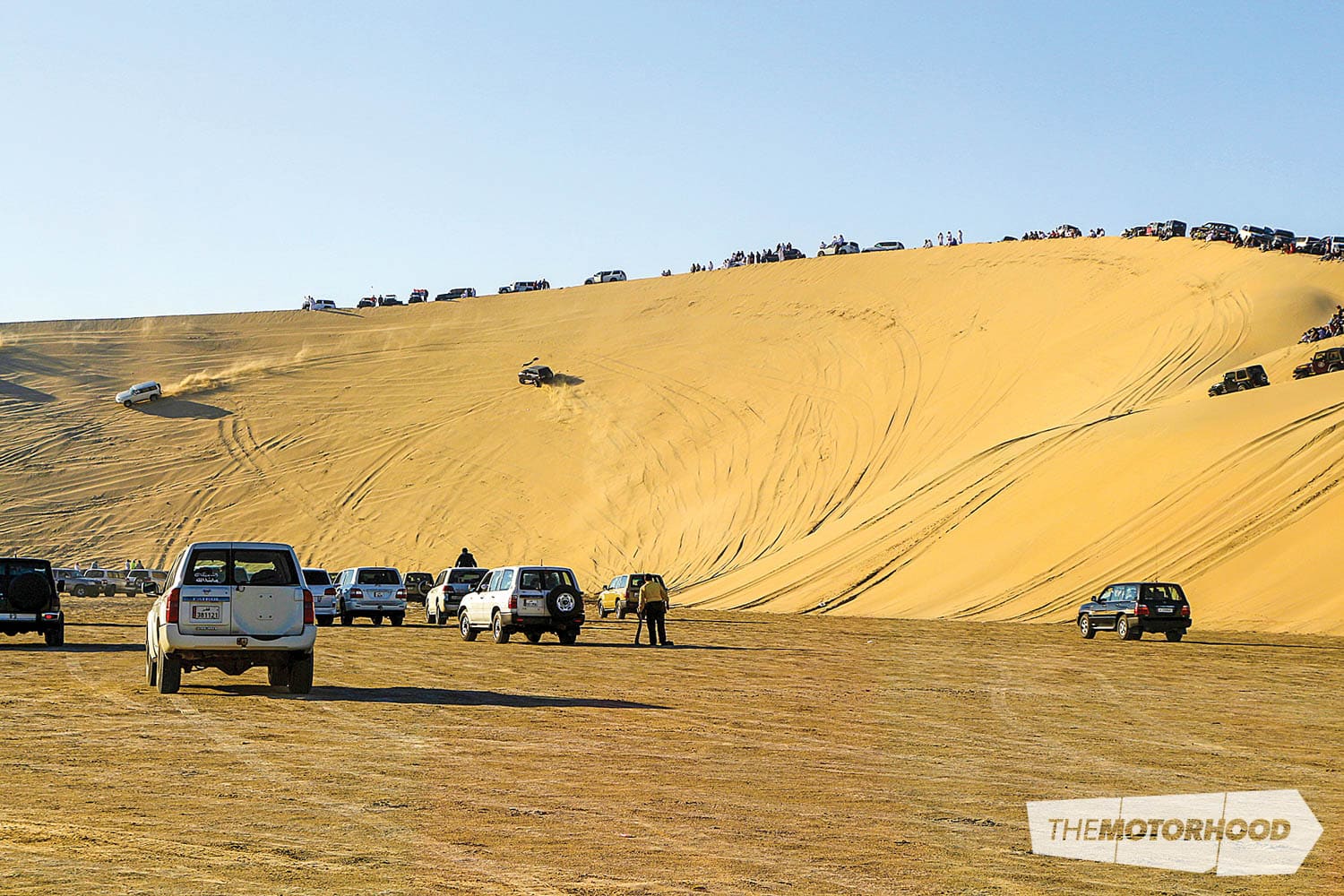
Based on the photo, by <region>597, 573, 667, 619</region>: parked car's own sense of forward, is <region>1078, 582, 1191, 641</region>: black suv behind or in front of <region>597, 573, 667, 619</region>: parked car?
behind

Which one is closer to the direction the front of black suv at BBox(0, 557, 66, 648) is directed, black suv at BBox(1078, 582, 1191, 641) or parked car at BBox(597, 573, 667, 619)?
the parked car

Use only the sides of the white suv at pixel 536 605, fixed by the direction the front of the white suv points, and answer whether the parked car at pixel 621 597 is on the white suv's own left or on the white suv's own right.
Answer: on the white suv's own right

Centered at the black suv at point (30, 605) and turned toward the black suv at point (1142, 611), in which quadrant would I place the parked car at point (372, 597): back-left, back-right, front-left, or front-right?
front-left

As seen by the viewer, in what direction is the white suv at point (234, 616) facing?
away from the camera

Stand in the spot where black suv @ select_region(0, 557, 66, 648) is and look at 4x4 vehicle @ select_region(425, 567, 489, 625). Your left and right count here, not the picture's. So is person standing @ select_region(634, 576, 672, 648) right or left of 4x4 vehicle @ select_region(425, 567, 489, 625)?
right

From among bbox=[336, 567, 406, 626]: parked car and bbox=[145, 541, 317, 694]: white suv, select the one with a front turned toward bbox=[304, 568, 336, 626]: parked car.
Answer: the white suv

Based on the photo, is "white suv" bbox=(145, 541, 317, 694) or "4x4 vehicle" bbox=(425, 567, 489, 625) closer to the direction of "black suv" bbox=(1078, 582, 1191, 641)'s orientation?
the 4x4 vehicle

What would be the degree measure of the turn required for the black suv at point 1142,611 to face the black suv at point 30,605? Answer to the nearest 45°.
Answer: approximately 90° to its left

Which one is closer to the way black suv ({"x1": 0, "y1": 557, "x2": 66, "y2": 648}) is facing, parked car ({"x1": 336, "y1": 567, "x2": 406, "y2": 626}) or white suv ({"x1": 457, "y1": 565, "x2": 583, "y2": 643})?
the parked car

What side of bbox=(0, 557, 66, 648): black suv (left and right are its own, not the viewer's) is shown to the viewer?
back

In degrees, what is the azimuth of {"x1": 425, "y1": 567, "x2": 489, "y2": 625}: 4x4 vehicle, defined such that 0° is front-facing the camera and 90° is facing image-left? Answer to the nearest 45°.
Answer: approximately 135°

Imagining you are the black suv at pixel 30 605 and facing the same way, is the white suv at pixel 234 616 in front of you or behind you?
behind

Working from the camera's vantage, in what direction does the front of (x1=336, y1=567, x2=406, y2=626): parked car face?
facing away from the viewer

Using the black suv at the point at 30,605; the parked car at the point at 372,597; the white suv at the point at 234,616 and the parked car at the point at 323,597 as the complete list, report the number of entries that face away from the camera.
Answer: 4
